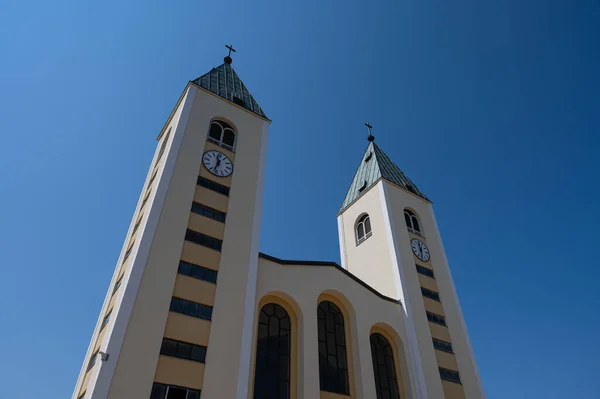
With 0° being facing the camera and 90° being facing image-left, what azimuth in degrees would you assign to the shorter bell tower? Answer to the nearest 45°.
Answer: approximately 315°

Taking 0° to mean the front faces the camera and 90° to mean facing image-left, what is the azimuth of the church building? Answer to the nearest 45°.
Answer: approximately 315°
